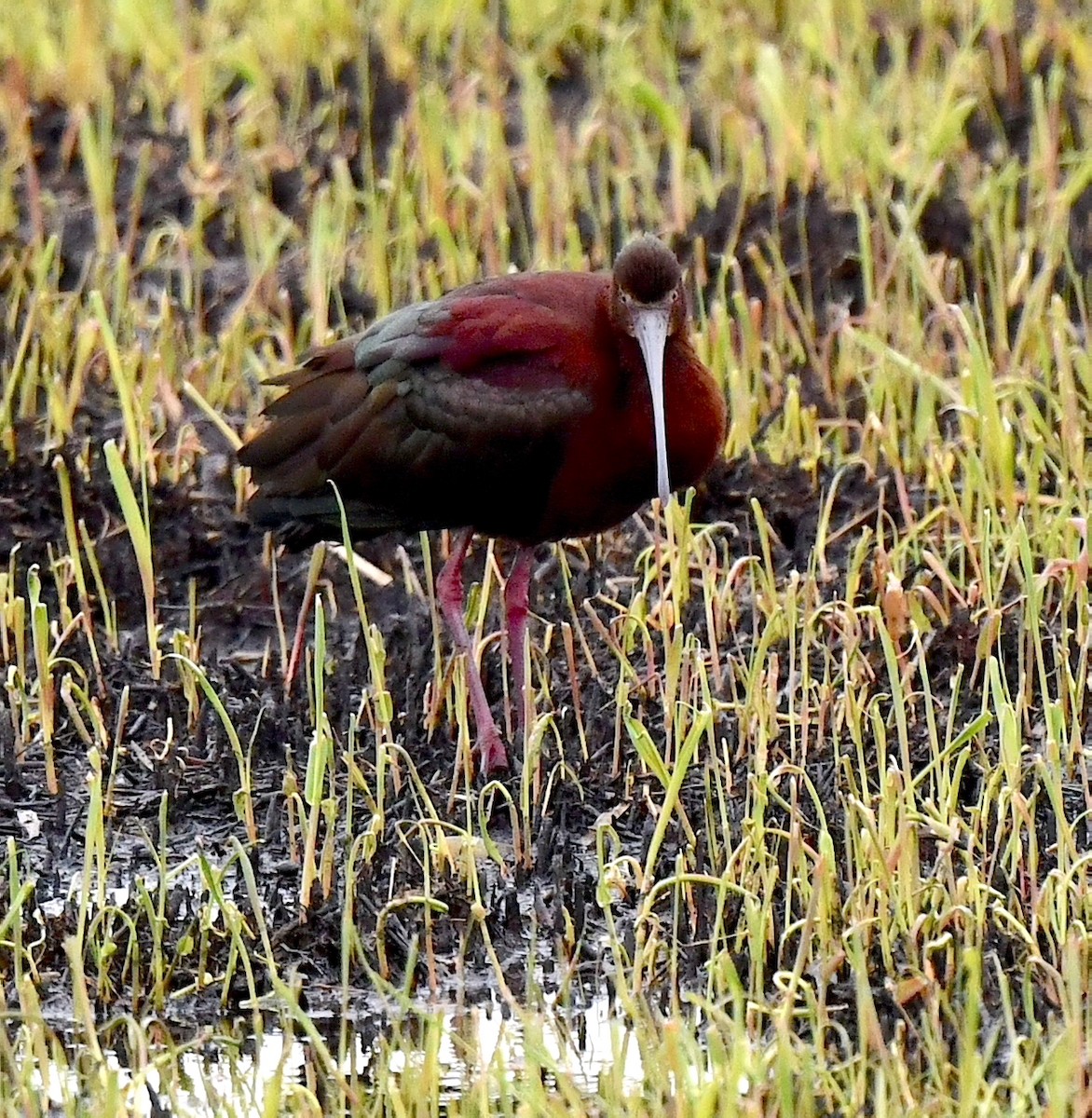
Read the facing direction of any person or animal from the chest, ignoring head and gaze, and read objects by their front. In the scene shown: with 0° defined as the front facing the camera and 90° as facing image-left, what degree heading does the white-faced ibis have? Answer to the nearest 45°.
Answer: approximately 270°
